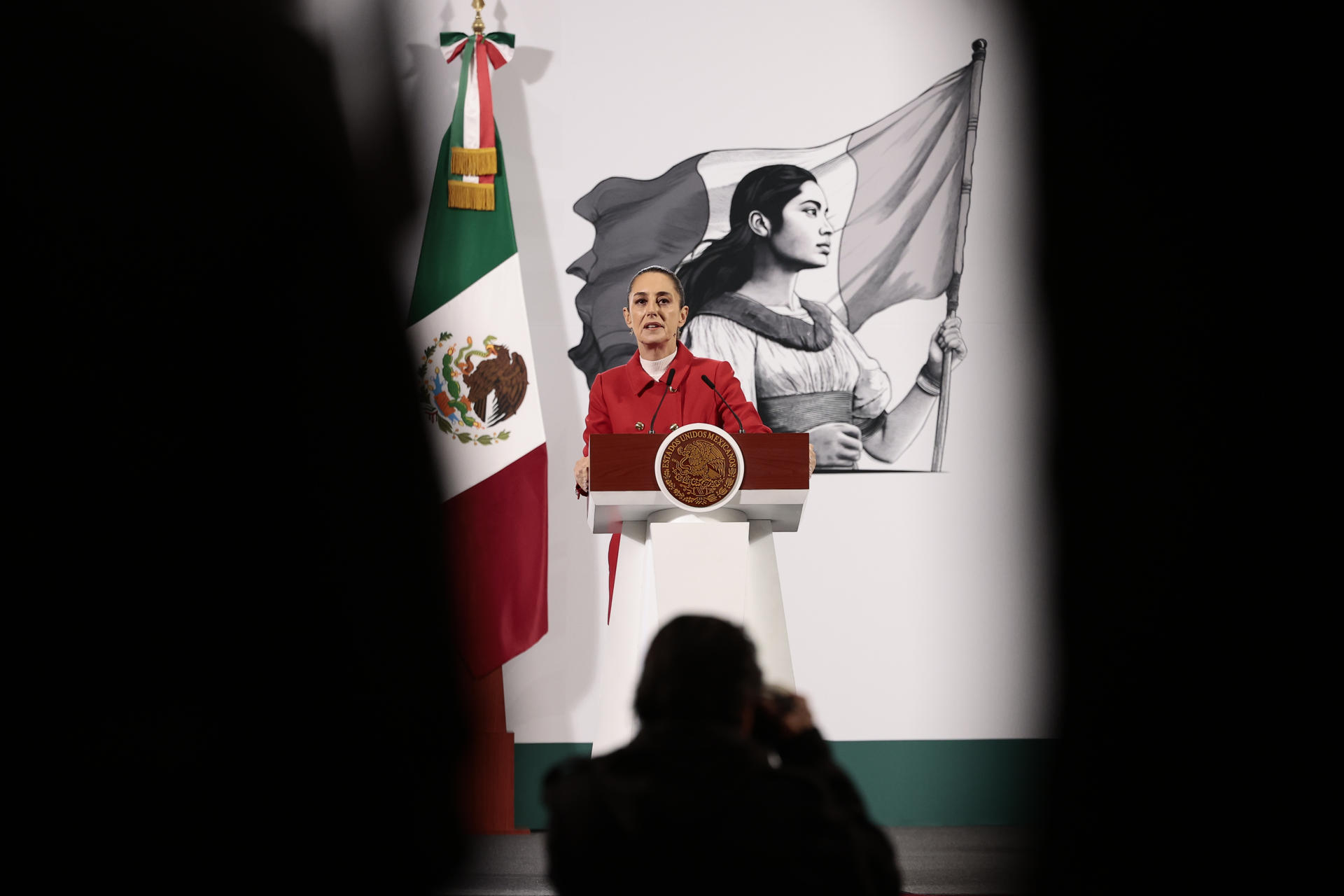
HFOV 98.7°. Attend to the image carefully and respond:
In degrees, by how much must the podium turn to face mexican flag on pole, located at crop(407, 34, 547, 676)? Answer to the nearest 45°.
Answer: approximately 135° to its right

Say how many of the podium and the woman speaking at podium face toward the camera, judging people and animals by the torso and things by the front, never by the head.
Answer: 2

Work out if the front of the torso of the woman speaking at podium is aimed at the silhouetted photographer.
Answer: yes

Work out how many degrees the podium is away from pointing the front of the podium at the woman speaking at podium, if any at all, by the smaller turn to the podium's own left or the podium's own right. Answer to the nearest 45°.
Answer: approximately 180°

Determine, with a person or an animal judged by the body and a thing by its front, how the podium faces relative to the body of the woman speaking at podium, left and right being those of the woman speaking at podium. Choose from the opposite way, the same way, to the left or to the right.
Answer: the same way

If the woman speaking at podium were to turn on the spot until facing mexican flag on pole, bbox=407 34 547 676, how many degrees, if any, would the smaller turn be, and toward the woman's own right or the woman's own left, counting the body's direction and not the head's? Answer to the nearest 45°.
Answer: approximately 135° to the woman's own right

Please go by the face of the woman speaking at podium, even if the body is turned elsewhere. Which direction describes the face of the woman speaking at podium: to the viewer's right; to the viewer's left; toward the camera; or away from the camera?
toward the camera

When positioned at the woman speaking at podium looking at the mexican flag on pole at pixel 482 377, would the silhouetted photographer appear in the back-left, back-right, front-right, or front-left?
back-left

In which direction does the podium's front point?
toward the camera

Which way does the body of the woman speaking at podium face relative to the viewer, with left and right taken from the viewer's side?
facing the viewer

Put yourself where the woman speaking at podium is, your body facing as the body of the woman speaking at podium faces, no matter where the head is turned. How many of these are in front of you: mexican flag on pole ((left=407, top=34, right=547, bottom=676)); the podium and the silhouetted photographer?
2

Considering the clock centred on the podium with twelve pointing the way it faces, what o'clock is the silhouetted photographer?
The silhouetted photographer is roughly at 12 o'clock from the podium.
